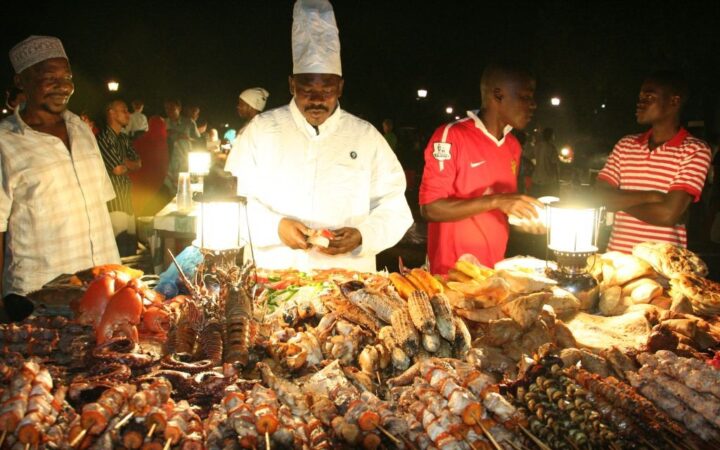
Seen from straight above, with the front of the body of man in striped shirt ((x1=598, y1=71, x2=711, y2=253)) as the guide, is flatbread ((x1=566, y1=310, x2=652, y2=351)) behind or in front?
in front

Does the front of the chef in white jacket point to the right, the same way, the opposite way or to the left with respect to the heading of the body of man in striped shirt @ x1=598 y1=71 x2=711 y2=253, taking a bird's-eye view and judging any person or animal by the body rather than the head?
to the left

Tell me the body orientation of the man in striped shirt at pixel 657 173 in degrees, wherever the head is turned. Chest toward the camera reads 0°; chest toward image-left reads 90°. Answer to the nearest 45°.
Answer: approximately 45°

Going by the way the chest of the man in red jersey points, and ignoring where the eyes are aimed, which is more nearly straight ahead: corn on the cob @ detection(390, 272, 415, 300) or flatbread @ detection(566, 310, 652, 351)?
the flatbread

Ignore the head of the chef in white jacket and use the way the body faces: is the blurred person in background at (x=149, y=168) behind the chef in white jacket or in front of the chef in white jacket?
behind

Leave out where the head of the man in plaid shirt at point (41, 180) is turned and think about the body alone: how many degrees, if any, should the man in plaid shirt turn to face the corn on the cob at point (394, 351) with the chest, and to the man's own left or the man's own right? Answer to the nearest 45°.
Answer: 0° — they already face it

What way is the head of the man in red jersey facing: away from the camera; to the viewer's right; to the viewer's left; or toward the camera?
to the viewer's right

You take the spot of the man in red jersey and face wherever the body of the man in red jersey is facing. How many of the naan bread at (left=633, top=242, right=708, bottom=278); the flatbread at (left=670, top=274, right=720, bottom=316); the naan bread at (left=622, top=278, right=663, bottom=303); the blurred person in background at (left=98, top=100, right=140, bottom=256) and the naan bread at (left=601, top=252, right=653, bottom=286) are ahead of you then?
4

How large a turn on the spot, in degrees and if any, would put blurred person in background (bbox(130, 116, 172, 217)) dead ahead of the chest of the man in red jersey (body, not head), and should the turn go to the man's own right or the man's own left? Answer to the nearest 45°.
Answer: approximately 180°
